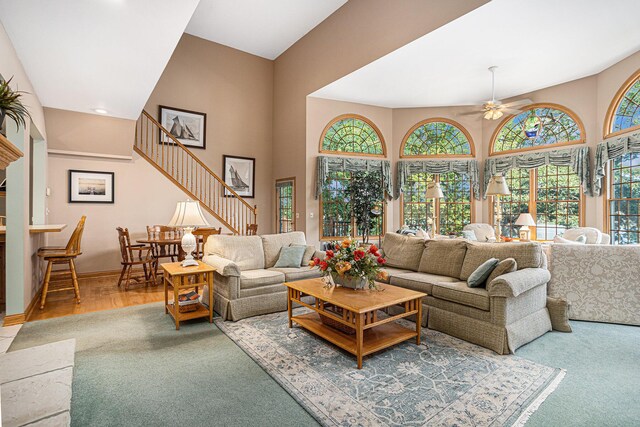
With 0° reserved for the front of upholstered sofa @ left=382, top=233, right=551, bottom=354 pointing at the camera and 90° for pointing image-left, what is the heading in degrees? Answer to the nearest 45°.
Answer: approximately 45°

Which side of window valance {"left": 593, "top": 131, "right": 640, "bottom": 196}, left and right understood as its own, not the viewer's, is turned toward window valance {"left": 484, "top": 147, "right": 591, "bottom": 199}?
right

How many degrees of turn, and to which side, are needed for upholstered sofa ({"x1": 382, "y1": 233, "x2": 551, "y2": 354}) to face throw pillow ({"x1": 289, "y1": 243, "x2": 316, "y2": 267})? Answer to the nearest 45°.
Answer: approximately 45° to its right

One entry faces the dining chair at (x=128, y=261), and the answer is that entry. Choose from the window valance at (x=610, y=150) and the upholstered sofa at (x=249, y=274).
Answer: the window valance

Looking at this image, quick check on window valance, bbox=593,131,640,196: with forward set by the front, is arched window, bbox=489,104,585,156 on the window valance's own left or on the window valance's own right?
on the window valance's own right

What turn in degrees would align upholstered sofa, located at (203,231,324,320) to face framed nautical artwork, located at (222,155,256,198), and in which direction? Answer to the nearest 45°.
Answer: approximately 135° to its left

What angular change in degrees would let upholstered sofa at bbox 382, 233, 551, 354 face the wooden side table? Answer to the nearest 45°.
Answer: approximately 45° to its right

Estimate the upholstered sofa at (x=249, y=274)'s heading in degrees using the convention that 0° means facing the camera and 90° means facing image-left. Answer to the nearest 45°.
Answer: approximately 315°

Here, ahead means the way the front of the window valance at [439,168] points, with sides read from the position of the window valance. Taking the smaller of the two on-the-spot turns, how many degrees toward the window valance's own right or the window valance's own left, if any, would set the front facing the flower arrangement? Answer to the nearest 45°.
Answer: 0° — it already faces it

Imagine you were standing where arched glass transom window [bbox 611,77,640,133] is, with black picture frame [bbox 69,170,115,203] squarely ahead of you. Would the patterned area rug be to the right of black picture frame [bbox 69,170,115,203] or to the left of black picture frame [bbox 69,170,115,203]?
left

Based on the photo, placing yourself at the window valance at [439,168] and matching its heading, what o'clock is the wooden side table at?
The wooden side table is roughly at 1 o'clock from the window valance.
